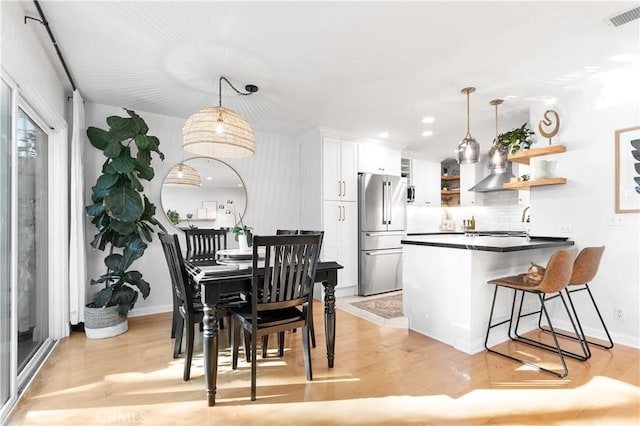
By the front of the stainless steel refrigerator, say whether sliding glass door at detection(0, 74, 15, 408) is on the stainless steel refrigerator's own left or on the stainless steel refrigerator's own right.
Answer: on the stainless steel refrigerator's own right

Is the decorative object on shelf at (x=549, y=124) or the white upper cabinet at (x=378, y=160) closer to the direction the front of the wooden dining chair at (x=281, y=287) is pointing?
the white upper cabinet

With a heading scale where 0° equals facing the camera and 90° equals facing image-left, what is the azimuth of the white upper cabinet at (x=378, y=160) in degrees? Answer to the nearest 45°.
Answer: approximately 315°

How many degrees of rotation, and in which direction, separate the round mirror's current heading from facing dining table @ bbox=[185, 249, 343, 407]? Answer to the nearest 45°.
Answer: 0° — it already faces it

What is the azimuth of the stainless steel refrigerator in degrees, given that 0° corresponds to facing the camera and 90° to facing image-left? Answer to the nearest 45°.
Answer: approximately 315°

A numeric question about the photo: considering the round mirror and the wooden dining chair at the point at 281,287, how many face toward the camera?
1

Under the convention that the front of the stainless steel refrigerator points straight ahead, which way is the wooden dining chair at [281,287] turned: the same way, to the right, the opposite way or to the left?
the opposite way

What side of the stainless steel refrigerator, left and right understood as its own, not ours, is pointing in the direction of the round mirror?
right

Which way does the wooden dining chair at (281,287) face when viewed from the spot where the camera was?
facing away from the viewer and to the left of the viewer
